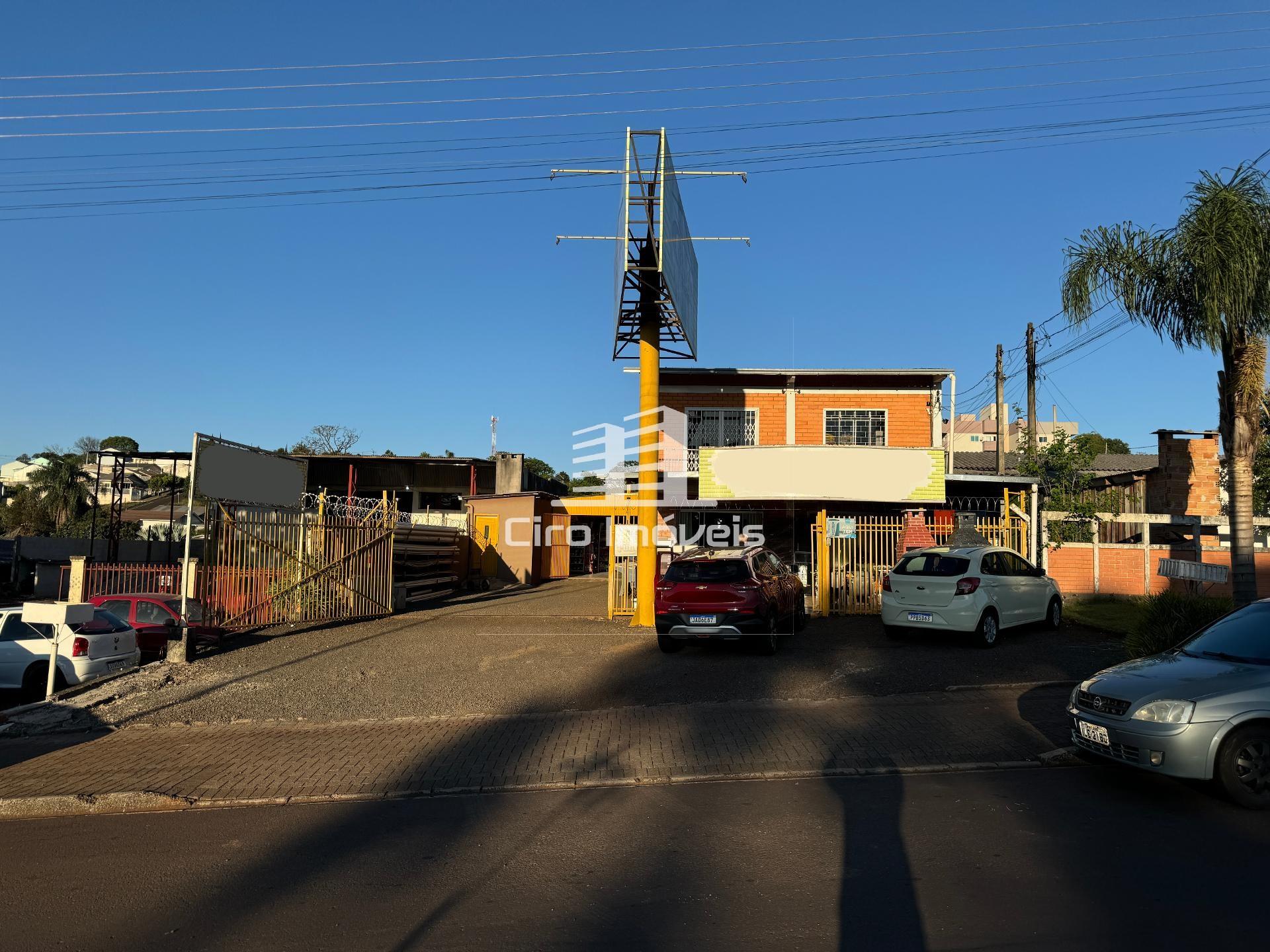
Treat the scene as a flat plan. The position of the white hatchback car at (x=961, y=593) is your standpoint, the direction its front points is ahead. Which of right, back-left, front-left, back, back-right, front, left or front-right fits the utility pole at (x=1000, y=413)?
front-left

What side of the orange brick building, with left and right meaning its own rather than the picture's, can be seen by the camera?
front

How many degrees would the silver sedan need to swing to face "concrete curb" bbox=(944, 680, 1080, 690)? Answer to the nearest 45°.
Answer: approximately 90° to its right

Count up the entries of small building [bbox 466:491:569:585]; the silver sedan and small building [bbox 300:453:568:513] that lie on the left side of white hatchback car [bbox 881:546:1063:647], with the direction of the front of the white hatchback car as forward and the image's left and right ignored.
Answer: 2

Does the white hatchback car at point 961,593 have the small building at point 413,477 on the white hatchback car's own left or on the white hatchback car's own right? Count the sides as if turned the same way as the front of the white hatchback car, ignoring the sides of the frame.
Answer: on the white hatchback car's own left

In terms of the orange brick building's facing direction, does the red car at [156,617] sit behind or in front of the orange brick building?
in front

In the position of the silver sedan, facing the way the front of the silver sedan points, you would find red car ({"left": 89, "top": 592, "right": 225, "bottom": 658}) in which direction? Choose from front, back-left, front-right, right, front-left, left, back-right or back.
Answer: front-right

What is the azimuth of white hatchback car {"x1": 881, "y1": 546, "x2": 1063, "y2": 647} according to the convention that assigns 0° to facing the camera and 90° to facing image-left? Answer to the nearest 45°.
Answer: approximately 225°

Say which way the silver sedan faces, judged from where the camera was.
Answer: facing the viewer and to the left of the viewer

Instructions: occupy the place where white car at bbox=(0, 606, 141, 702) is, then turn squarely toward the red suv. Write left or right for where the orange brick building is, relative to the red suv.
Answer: left

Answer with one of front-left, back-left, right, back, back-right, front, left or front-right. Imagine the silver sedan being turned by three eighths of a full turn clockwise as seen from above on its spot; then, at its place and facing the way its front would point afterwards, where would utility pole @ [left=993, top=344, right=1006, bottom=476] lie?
front

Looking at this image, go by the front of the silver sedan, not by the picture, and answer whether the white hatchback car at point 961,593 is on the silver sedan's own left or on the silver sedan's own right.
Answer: on the silver sedan's own right

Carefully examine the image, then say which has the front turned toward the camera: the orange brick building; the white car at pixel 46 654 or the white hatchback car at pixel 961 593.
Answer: the orange brick building

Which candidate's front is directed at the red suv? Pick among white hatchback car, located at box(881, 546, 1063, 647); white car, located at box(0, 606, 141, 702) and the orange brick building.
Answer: the orange brick building

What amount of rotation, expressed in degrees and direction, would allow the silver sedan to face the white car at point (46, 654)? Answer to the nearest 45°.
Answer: approximately 45° to its right
